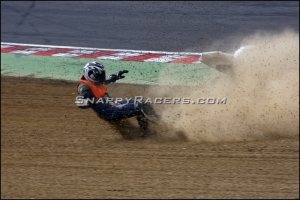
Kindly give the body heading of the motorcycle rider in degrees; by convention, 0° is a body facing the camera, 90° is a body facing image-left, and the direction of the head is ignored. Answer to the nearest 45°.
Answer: approximately 315°
